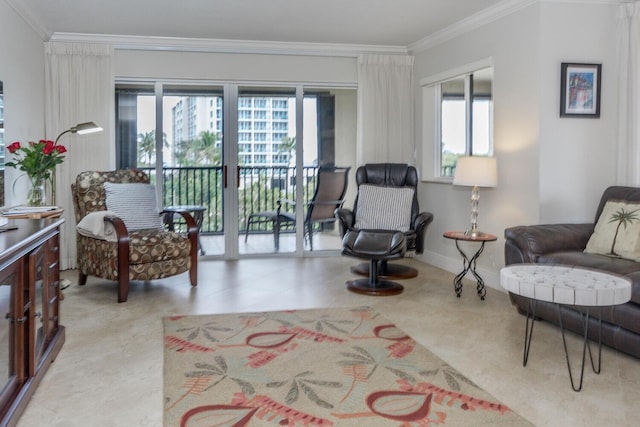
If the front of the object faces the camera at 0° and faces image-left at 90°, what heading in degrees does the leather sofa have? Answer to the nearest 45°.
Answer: approximately 45°

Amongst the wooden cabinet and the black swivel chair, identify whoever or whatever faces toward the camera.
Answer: the black swivel chair

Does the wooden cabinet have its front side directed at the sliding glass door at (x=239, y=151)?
no

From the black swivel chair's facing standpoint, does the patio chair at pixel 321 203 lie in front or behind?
behind

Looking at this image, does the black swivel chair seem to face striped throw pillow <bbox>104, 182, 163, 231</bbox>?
no

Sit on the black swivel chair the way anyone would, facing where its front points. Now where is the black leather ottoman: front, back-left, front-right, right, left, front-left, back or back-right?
front

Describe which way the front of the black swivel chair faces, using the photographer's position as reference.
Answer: facing the viewer

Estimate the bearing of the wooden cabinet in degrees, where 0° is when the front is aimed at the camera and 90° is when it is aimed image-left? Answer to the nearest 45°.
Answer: approximately 270°

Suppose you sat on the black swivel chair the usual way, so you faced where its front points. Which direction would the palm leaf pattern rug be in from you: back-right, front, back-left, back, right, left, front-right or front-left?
front

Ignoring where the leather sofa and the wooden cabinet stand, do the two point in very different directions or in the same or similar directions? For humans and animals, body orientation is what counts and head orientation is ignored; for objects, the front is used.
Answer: very different directions

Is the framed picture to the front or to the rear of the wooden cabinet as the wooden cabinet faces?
to the front

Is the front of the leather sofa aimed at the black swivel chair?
no

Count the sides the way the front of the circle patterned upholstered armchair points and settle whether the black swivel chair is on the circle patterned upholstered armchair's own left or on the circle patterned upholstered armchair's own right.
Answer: on the circle patterned upholstered armchair's own left
